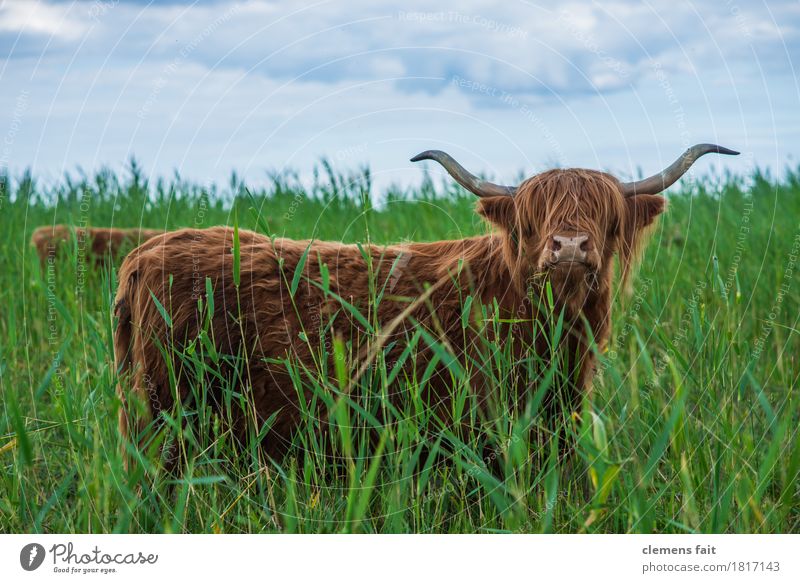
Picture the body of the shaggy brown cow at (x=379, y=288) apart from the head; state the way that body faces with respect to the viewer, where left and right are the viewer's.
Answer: facing to the right of the viewer

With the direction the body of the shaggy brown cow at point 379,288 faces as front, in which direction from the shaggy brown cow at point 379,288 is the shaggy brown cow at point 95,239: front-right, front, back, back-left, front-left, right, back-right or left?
back-left
